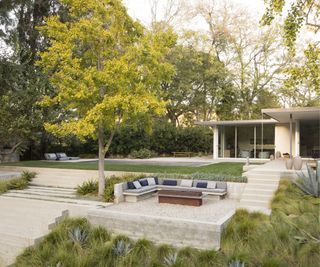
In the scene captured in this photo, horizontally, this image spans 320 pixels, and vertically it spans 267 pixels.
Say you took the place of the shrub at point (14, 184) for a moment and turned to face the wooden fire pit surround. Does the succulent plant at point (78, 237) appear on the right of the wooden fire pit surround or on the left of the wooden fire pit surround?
right

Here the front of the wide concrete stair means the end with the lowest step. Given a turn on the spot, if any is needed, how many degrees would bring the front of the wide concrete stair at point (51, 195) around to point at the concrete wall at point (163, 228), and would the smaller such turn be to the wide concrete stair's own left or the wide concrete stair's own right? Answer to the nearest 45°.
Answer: approximately 45° to the wide concrete stair's own left

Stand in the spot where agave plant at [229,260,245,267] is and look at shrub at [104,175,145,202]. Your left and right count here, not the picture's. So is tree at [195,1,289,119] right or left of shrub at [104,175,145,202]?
right

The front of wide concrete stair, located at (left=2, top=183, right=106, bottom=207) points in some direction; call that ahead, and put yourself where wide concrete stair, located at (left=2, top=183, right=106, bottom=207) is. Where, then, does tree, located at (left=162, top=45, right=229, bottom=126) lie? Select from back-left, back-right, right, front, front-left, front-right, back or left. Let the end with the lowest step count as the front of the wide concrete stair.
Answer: back-left

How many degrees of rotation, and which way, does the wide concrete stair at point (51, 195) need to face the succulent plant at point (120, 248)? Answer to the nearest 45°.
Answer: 0° — it already faces it

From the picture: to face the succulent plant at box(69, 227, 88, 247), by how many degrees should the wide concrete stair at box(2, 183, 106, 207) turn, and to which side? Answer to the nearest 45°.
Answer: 0° — it already faces it

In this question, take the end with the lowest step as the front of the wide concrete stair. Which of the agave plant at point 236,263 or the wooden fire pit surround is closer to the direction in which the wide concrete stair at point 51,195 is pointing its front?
the agave plant

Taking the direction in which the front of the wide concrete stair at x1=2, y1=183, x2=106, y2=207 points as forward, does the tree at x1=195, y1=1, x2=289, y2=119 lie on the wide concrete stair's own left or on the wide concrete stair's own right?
on the wide concrete stair's own left

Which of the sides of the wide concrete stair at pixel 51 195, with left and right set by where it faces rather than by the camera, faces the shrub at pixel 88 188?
left

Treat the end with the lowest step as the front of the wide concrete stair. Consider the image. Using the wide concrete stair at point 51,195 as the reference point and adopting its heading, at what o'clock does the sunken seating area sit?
The sunken seating area is roughly at 10 o'clock from the wide concrete stair.
